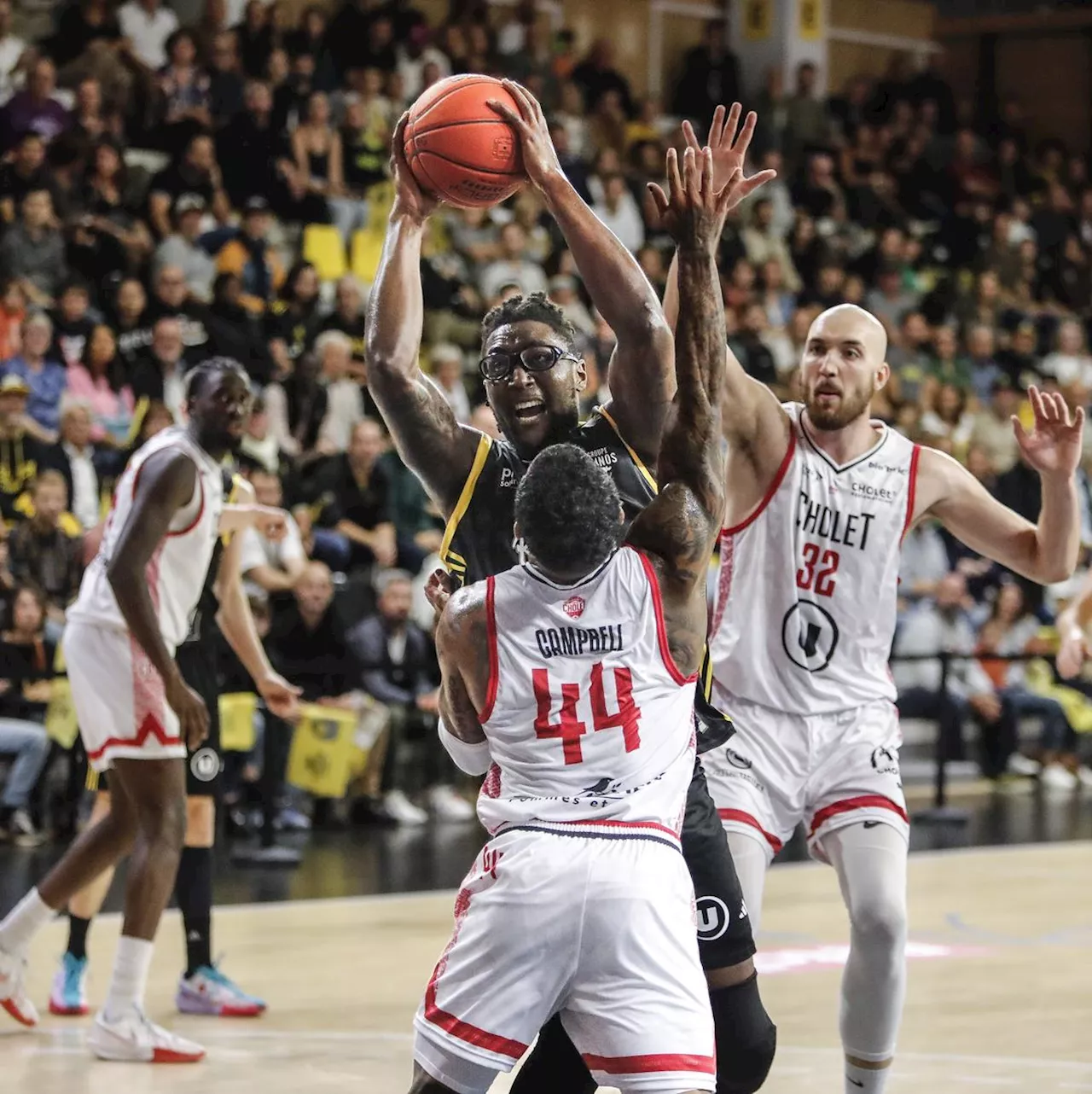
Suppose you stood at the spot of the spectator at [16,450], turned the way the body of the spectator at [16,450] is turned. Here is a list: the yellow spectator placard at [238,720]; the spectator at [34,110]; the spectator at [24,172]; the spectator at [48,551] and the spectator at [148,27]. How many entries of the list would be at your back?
3

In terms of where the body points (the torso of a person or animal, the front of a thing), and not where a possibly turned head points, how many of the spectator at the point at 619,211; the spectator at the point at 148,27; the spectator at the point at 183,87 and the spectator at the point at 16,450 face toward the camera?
4

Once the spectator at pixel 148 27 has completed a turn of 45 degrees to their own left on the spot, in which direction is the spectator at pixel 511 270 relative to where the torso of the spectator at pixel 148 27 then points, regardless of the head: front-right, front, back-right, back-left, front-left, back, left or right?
front-left

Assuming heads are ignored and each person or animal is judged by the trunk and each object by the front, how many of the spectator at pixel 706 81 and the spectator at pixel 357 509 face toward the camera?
2

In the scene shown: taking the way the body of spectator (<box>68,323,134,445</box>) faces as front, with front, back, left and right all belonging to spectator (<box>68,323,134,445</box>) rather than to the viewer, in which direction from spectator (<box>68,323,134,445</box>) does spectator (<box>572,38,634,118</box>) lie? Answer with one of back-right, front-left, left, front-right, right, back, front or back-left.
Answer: left

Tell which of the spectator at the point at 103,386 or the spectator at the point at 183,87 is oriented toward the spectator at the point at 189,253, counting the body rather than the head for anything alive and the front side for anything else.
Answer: the spectator at the point at 183,87

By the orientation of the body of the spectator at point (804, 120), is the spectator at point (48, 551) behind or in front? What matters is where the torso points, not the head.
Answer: in front

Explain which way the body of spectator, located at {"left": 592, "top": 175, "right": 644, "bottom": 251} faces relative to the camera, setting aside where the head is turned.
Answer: toward the camera

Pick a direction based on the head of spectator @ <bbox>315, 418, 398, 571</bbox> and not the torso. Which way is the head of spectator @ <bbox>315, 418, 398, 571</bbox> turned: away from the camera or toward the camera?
toward the camera

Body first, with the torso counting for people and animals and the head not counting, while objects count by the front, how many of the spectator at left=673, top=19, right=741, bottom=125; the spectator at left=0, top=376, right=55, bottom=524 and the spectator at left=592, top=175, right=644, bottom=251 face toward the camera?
3

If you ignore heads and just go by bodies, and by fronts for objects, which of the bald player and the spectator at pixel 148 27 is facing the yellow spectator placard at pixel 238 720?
the spectator

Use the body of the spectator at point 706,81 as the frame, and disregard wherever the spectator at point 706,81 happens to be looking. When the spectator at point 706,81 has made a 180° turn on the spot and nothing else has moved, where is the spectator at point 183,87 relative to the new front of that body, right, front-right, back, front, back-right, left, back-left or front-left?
back-left

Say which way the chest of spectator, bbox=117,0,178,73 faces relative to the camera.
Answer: toward the camera

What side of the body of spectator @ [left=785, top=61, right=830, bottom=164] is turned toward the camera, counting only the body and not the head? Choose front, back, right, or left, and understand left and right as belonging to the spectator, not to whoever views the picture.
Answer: front

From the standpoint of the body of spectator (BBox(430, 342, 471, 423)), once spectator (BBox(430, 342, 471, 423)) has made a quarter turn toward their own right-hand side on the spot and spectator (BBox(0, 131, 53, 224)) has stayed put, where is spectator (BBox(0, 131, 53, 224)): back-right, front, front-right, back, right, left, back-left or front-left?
front

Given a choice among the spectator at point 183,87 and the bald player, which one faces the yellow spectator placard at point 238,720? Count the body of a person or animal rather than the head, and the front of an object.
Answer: the spectator

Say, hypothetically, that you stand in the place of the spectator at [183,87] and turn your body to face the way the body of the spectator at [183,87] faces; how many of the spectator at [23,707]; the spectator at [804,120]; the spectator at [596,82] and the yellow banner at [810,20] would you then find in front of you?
1

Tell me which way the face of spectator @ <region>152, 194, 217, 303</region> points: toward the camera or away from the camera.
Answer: toward the camera

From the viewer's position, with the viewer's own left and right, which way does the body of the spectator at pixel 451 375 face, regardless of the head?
facing the viewer

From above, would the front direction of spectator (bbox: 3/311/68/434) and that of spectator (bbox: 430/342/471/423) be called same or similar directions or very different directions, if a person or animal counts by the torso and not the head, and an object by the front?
same or similar directions
